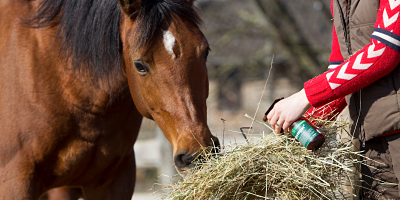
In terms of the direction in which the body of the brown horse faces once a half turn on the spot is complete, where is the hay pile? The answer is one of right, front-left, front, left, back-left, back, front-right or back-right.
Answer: back

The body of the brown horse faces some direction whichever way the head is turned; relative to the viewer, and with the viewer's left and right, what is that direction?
facing the viewer and to the right of the viewer
